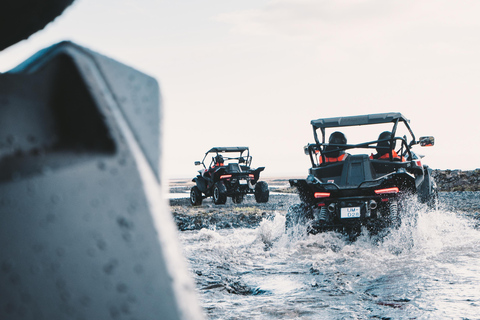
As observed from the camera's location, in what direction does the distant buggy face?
facing away from the viewer and to the left of the viewer
